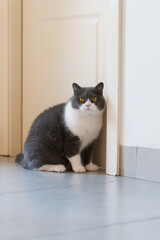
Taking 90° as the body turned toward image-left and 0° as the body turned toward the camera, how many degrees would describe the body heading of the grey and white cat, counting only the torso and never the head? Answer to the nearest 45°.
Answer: approximately 315°
